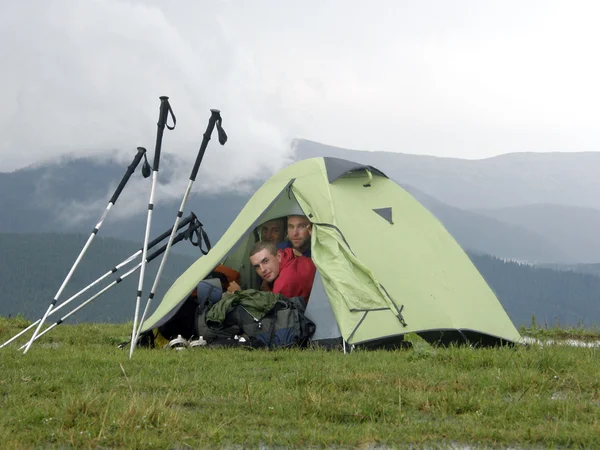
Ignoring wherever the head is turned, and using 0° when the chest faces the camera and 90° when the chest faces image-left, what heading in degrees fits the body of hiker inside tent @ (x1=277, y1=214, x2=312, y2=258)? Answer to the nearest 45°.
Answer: approximately 45°

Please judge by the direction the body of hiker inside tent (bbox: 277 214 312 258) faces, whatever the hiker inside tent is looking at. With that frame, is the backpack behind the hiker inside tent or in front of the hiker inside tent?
in front

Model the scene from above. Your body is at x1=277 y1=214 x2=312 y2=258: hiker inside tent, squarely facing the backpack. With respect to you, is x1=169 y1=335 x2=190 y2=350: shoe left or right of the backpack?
right

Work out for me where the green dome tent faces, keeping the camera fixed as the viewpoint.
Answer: facing the viewer and to the left of the viewer

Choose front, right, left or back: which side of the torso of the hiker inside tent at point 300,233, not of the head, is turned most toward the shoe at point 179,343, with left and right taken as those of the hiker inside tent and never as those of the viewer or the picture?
front
